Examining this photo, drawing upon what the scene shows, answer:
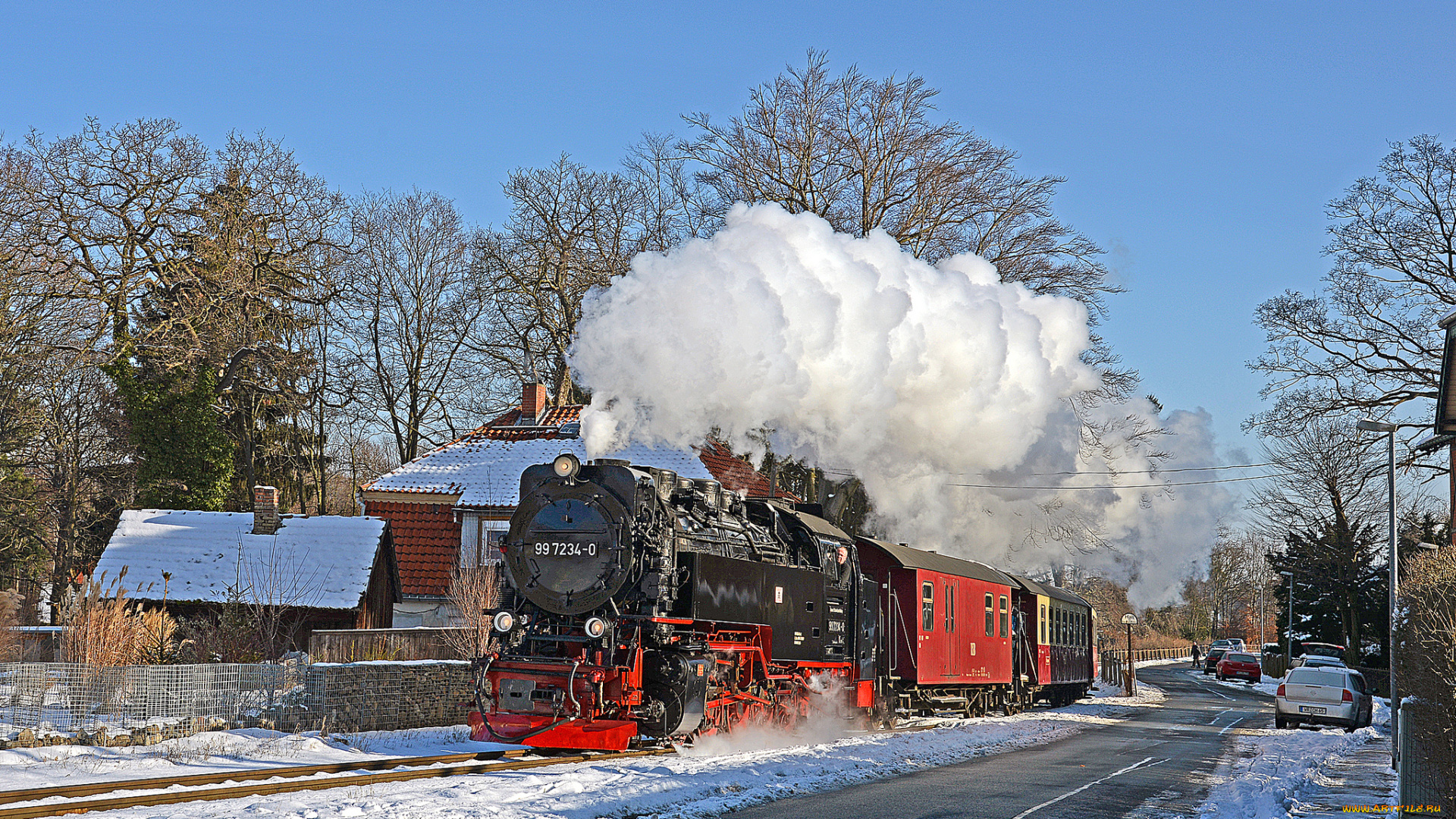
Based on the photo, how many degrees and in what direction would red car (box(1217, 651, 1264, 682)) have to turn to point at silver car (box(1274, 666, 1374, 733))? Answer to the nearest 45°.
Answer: approximately 180°

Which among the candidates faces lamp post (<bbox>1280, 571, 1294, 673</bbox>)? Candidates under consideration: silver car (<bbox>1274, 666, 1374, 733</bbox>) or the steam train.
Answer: the silver car

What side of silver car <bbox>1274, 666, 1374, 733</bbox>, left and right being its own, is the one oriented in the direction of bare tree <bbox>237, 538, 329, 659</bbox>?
left

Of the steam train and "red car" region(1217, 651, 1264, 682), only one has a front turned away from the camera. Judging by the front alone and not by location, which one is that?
the red car

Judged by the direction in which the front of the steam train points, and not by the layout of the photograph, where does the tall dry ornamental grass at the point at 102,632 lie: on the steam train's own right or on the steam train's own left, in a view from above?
on the steam train's own right

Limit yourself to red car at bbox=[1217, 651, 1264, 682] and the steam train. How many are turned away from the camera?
1

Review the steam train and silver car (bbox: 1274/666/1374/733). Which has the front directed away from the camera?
the silver car

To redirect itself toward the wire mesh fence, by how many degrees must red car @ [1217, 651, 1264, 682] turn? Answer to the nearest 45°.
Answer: approximately 180°

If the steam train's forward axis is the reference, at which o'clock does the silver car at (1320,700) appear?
The silver car is roughly at 6 o'clock from the steam train.

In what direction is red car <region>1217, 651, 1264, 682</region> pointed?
away from the camera

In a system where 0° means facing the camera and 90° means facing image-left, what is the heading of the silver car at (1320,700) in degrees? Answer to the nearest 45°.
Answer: approximately 180°
